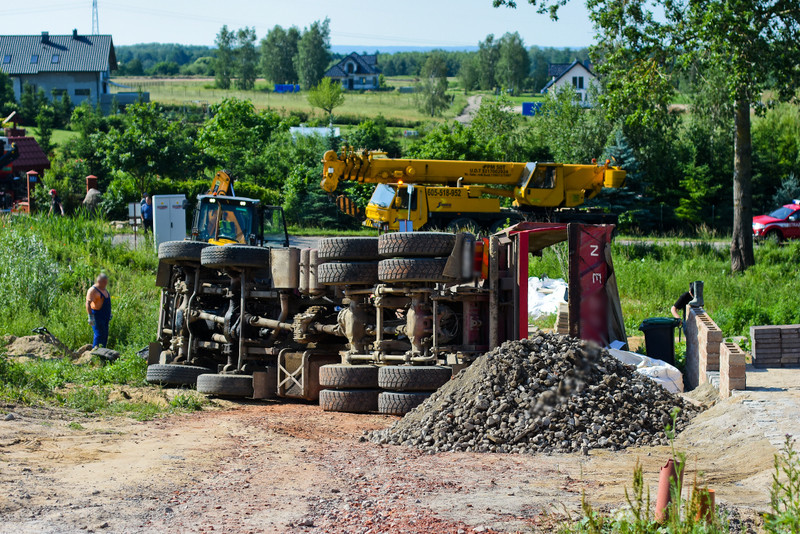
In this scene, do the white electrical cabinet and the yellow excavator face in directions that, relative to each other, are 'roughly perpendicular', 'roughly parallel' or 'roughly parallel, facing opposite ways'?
roughly parallel

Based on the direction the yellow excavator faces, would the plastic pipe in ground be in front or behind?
in front

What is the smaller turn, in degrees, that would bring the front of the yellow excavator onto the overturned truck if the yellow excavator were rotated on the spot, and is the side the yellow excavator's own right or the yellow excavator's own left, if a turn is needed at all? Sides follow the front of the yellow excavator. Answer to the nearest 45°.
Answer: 0° — it already faces it

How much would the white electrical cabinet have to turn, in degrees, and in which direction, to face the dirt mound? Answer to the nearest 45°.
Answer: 0° — it already faces it

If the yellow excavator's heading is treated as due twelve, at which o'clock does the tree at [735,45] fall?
The tree is roughly at 8 o'clock from the yellow excavator.

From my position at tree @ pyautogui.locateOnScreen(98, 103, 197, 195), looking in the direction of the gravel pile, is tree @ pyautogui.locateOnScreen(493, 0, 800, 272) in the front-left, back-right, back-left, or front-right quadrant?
front-left

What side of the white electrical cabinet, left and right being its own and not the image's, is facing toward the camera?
front

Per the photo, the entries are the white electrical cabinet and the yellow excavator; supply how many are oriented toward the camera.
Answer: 2

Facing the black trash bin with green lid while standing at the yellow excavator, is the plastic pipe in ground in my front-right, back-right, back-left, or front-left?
front-right

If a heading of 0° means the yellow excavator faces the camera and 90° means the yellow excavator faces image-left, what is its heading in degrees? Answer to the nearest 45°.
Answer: approximately 0°

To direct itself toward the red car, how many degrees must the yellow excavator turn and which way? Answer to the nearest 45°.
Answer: approximately 135° to its left

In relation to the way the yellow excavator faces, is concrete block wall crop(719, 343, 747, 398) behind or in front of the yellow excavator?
in front

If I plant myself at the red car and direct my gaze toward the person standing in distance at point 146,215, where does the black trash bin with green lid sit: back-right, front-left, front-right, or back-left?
front-left

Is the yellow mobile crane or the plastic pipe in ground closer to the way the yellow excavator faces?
the plastic pipe in ground

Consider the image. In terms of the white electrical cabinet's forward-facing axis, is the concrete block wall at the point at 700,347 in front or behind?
in front

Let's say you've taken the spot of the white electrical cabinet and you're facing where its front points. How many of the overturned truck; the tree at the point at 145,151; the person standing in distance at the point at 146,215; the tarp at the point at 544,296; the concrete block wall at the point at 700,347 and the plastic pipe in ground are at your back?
2

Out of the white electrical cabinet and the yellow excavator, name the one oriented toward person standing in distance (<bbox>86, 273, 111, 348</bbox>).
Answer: the white electrical cabinet
